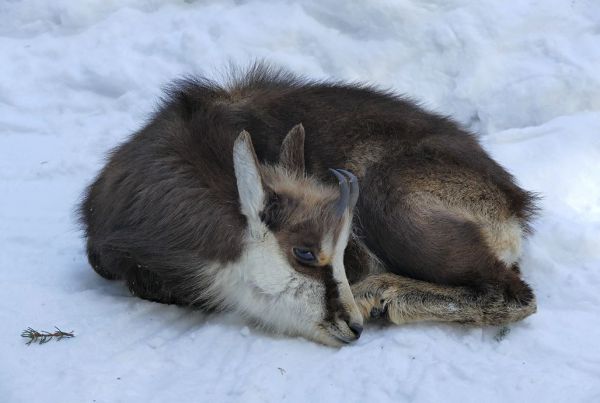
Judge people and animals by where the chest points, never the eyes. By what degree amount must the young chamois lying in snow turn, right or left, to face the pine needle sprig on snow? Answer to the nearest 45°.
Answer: approximately 45° to its left

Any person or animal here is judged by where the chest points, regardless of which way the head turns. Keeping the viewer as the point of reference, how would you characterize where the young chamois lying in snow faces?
facing to the left of the viewer
